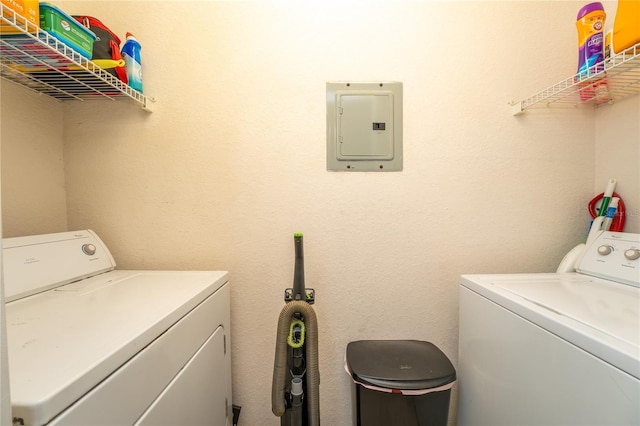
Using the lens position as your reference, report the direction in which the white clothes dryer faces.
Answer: facing the viewer and to the right of the viewer

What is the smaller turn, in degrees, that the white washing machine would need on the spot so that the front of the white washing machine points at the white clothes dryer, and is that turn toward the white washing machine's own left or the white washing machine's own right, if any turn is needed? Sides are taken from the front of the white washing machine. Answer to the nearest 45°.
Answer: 0° — it already faces it

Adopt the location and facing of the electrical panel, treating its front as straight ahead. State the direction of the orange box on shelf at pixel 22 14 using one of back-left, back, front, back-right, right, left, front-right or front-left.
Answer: front-right

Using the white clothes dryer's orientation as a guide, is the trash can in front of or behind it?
in front

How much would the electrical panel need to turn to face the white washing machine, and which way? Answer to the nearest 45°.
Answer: approximately 45° to its left

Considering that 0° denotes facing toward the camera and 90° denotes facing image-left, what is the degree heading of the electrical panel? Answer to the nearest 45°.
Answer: approximately 0°

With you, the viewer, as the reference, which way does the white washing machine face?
facing the viewer and to the left of the viewer

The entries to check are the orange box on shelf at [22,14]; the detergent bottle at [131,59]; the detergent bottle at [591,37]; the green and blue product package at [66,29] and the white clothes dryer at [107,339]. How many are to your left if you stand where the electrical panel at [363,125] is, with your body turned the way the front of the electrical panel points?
1
